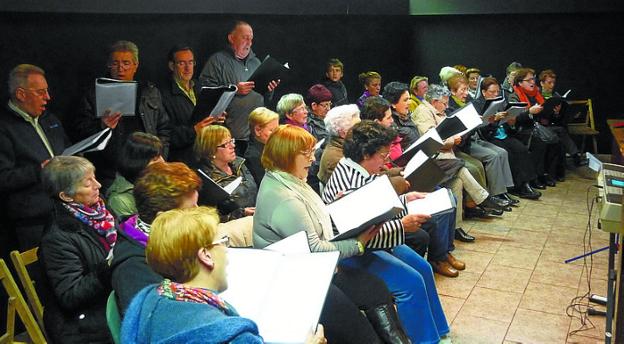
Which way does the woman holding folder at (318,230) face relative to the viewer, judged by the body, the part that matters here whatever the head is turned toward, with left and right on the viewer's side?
facing to the right of the viewer

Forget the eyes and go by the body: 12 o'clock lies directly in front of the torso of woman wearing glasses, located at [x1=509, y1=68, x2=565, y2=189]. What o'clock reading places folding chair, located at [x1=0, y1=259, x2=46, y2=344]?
The folding chair is roughly at 2 o'clock from the woman wearing glasses.

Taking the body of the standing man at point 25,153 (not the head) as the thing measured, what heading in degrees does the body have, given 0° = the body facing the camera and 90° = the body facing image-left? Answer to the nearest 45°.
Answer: approximately 315°

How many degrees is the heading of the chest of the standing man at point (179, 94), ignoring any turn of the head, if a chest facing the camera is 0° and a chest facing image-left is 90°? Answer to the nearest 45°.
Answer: approximately 315°

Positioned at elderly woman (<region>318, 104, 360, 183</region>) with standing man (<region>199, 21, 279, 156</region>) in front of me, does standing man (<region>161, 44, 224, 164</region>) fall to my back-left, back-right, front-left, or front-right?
front-left

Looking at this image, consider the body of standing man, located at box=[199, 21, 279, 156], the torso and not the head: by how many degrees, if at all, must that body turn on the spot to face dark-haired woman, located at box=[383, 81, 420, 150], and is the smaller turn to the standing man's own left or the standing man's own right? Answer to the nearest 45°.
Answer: approximately 45° to the standing man's own left

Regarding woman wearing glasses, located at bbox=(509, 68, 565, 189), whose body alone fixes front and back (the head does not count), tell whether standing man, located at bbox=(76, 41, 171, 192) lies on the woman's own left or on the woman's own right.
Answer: on the woman's own right

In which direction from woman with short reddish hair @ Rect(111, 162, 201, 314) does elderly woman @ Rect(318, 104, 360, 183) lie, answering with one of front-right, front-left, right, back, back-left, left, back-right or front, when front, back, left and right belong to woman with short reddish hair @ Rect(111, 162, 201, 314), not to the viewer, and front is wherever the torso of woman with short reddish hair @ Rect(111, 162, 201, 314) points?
front-left

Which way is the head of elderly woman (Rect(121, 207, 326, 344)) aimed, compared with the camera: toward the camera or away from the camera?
away from the camera

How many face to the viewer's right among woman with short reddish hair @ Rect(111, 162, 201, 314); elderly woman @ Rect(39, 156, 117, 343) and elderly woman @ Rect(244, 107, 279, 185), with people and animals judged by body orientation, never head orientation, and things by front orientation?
3

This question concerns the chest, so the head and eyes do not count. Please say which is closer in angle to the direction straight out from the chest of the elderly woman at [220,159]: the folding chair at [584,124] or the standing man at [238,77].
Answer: the folding chair

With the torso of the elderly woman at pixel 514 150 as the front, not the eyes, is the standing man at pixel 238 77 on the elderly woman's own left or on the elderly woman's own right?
on the elderly woman's own right

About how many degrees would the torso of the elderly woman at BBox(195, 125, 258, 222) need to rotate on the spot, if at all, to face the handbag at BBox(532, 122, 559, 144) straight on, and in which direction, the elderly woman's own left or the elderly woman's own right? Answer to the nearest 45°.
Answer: approximately 90° to the elderly woman's own left

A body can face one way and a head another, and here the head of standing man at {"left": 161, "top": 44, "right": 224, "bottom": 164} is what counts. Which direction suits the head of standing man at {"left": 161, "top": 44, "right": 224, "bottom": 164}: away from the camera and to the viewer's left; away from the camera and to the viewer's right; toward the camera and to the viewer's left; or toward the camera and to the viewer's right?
toward the camera and to the viewer's right
